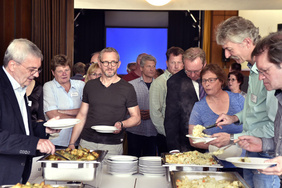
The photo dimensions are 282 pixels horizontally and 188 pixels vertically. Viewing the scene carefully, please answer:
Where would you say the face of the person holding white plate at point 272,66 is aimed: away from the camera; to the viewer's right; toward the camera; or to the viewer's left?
to the viewer's left

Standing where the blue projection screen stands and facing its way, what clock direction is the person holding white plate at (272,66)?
The person holding white plate is roughly at 12 o'clock from the blue projection screen.

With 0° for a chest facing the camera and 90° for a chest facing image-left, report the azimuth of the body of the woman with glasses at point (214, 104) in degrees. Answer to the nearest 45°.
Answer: approximately 0°

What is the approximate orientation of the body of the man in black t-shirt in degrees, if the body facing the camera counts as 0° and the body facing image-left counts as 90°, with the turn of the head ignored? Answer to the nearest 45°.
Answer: approximately 0°

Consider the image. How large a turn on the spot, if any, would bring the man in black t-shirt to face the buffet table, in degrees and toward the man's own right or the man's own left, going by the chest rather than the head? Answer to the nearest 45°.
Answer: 0° — they already face it

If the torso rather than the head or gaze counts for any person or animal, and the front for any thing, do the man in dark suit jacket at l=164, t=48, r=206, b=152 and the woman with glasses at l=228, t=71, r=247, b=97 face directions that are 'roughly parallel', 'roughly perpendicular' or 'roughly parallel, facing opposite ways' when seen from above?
roughly perpendicular

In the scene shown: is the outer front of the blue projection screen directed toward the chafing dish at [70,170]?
yes

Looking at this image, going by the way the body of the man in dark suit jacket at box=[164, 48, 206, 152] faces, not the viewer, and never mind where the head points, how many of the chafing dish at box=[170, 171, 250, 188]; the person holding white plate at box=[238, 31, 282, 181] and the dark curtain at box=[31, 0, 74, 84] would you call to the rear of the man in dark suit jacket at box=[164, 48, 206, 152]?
1
